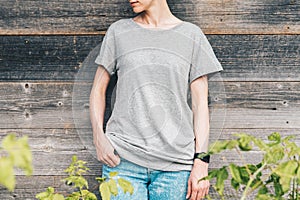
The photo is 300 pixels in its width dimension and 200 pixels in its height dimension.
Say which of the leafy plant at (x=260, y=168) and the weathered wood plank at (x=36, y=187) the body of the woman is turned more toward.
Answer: the leafy plant

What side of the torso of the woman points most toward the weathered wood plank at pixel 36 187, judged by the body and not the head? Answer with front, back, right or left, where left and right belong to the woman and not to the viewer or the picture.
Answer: right

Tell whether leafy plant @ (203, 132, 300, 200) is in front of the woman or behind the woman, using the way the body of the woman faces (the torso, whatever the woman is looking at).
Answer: in front

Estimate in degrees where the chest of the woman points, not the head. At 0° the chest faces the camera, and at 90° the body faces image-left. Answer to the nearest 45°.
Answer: approximately 0°
